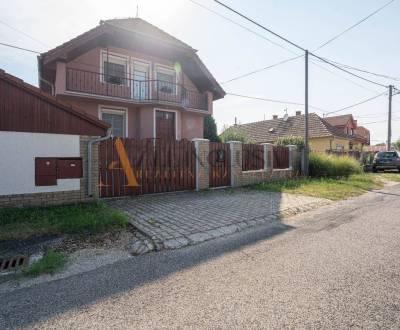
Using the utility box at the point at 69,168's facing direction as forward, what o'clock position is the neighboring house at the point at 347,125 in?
The neighboring house is roughly at 8 o'clock from the utility box.

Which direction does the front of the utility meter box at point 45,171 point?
toward the camera

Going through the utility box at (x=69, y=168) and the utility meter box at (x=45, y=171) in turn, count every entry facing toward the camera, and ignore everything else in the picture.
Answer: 2

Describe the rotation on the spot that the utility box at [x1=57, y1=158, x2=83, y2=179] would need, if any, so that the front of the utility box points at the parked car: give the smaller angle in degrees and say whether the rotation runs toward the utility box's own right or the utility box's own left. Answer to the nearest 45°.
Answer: approximately 90° to the utility box's own left

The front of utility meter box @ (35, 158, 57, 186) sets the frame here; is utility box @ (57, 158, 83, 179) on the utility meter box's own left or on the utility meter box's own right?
on the utility meter box's own left

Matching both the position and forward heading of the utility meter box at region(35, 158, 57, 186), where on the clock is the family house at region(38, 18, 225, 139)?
The family house is roughly at 7 o'clock from the utility meter box.

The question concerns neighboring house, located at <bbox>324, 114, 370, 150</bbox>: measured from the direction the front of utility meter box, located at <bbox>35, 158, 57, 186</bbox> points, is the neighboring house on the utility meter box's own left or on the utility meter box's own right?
on the utility meter box's own left

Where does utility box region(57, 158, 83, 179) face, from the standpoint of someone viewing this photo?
facing the viewer

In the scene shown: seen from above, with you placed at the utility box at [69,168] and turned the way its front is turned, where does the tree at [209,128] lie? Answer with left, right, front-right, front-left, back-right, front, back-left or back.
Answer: back-left
